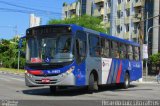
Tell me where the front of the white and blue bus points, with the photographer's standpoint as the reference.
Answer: facing the viewer and to the left of the viewer
